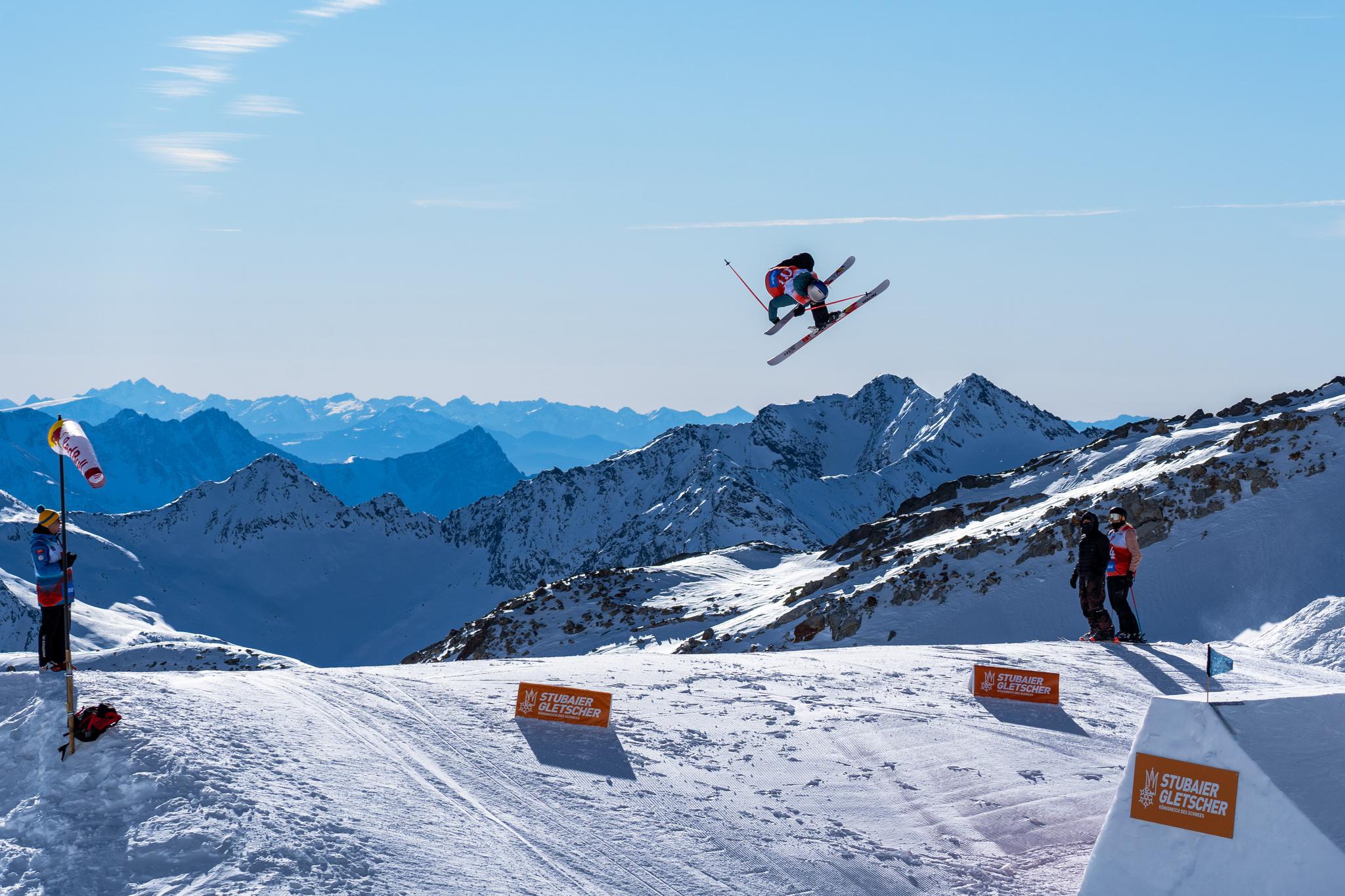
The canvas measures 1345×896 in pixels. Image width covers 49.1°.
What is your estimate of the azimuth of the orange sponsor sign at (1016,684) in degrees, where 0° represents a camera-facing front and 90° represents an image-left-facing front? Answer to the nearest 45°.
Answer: approximately 0°

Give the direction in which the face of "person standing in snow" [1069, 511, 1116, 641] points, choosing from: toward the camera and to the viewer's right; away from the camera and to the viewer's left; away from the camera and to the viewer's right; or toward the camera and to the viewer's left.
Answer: toward the camera and to the viewer's left

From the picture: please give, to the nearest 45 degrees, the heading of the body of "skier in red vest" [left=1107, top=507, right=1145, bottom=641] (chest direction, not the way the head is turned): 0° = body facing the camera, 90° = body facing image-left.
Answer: approximately 45°

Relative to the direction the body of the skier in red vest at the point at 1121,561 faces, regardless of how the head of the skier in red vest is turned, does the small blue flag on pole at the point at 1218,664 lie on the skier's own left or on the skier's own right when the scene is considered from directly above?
on the skier's own left

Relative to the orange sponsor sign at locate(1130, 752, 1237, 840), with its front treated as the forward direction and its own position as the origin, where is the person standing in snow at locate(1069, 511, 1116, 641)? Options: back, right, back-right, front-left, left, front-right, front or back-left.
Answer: back

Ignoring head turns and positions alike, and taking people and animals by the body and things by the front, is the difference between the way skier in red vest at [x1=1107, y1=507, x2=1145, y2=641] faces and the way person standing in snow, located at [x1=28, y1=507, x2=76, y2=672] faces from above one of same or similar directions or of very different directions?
very different directions

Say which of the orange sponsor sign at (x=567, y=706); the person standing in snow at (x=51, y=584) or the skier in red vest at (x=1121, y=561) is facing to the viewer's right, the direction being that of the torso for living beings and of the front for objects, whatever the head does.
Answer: the person standing in snow

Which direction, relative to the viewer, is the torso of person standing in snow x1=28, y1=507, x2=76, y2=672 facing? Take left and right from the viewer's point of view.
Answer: facing to the right of the viewer

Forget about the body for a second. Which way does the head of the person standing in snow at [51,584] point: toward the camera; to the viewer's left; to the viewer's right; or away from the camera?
to the viewer's right

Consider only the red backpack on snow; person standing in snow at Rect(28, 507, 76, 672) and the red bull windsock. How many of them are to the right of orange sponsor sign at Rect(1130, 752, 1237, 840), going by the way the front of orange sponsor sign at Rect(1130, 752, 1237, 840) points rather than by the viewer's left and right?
3

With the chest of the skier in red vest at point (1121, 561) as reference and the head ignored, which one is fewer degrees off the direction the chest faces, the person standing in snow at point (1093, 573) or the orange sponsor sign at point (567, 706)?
the orange sponsor sign

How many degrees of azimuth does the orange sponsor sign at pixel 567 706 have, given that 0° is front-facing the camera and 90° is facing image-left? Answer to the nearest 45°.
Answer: approximately 0°

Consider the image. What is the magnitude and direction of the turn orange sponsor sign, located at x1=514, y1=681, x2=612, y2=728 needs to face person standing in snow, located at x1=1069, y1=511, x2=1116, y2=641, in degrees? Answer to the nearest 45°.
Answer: approximately 135° to its left
